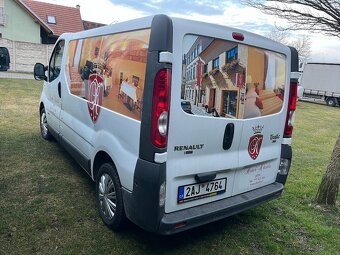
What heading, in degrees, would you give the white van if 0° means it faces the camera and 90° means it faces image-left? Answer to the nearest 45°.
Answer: approximately 135°

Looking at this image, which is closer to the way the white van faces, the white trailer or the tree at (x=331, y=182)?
the white trailer

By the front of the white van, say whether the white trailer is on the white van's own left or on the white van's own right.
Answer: on the white van's own right

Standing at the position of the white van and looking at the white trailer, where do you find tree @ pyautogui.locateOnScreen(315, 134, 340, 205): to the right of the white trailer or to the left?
right

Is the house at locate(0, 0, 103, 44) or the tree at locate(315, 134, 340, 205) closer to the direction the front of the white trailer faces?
the house

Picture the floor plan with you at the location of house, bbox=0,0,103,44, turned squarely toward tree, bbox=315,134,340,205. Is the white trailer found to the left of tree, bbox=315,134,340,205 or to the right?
left

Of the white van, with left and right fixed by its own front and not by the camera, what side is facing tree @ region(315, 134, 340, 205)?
right

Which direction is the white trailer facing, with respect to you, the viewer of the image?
facing to the left of the viewer

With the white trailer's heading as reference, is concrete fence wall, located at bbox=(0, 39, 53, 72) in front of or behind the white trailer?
in front
